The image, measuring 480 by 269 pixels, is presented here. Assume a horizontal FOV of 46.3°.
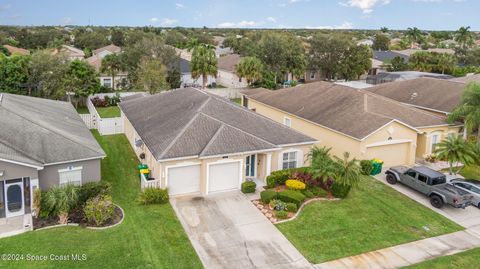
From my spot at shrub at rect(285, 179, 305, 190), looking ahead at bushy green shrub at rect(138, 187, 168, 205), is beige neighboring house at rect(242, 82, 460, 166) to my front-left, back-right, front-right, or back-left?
back-right

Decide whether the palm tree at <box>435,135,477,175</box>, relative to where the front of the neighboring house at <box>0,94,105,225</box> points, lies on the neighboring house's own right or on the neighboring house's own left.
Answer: on the neighboring house's own left

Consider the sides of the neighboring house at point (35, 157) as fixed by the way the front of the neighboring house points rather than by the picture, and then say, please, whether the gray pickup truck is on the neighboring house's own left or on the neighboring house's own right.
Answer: on the neighboring house's own left

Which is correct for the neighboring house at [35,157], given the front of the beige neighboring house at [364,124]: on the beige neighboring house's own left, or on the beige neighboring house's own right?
on the beige neighboring house's own right

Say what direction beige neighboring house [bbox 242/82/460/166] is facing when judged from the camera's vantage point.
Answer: facing the viewer and to the right of the viewer

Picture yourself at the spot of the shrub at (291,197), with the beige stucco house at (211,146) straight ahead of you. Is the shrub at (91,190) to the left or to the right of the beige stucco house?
left

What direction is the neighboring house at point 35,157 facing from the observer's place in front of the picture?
facing the viewer

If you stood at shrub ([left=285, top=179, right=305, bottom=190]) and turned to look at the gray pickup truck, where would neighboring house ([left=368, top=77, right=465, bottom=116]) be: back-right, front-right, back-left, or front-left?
front-left

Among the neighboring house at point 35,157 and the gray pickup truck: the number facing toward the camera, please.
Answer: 1
